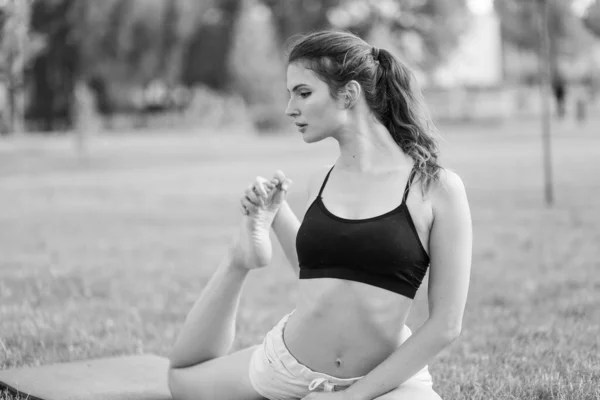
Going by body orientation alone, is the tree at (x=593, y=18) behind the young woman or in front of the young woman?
behind

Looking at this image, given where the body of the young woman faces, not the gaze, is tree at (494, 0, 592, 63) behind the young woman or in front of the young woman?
behind

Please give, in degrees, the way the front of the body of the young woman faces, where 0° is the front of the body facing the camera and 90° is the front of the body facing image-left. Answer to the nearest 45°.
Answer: approximately 45°

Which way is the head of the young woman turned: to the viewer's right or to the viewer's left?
to the viewer's left
